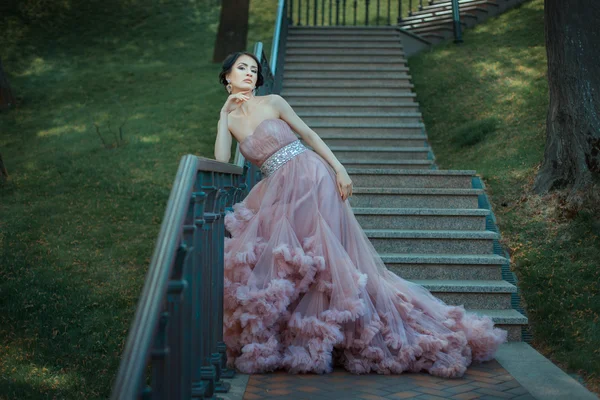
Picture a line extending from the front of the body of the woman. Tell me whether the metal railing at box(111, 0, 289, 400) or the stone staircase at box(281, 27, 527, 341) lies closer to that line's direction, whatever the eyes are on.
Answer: the metal railing

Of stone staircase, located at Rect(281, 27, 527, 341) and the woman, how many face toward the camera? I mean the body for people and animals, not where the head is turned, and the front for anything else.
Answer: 2

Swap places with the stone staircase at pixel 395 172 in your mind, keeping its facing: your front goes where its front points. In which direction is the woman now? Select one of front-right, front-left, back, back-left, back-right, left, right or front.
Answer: front

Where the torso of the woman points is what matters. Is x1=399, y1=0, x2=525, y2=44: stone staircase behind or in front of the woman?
behind

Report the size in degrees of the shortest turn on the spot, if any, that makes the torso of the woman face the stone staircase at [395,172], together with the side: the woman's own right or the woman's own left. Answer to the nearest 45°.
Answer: approximately 180°

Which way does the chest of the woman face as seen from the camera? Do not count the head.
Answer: toward the camera

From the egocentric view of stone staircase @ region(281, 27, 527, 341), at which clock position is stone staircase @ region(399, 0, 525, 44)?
stone staircase @ region(399, 0, 525, 44) is roughly at 6 o'clock from stone staircase @ region(281, 27, 527, 341).

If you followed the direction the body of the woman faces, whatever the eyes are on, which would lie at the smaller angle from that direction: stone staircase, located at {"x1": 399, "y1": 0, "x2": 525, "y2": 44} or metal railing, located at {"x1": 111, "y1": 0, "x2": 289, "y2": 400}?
the metal railing

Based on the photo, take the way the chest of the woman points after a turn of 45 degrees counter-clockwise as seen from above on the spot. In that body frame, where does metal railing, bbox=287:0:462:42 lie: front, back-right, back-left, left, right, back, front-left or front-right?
back-left

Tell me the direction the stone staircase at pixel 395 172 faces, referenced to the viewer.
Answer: facing the viewer
